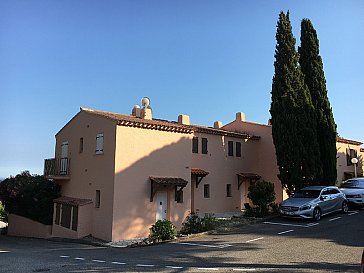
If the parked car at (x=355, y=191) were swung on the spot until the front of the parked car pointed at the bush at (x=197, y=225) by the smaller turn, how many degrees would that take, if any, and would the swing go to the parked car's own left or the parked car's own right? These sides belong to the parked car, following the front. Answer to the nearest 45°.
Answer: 0° — it already faces it

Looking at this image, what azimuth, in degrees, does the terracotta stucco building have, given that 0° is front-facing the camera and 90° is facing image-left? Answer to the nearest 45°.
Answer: approximately 315°

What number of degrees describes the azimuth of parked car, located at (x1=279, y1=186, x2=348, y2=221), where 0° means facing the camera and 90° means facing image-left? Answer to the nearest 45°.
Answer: approximately 45°

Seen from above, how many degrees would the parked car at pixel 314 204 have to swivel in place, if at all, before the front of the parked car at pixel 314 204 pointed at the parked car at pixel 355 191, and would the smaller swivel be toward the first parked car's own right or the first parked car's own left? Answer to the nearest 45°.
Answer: approximately 180°

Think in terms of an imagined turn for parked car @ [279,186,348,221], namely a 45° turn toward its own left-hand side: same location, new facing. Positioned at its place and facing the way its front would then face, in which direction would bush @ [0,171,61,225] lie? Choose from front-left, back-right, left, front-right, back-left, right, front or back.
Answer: right

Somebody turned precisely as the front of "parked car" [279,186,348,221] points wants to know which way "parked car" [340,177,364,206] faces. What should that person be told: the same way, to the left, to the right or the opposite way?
the same way

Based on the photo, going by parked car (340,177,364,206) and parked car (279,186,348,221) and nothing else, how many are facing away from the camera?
0

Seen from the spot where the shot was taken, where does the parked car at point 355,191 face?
facing the viewer and to the left of the viewer

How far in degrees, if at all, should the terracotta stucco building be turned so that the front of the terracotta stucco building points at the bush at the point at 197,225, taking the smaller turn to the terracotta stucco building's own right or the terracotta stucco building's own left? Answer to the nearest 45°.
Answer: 0° — it already faces it

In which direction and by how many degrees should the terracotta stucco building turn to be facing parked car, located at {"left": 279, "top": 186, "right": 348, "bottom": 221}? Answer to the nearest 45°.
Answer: approximately 45° to its left

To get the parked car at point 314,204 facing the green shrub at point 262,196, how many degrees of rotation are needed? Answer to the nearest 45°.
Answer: approximately 45° to its right

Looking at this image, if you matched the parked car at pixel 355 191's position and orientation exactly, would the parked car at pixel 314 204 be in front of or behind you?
in front

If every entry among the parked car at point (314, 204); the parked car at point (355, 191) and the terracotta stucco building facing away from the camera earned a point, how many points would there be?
0

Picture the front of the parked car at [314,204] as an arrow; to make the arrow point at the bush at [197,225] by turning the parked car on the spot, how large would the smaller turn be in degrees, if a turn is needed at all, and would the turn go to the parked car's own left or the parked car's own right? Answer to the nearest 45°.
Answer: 0° — it already faces it

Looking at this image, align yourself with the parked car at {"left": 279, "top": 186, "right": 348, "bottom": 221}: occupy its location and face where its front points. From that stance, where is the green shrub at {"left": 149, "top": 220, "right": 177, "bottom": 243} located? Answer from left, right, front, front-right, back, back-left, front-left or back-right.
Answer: front

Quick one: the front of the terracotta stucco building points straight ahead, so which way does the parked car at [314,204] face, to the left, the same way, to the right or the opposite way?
to the right
